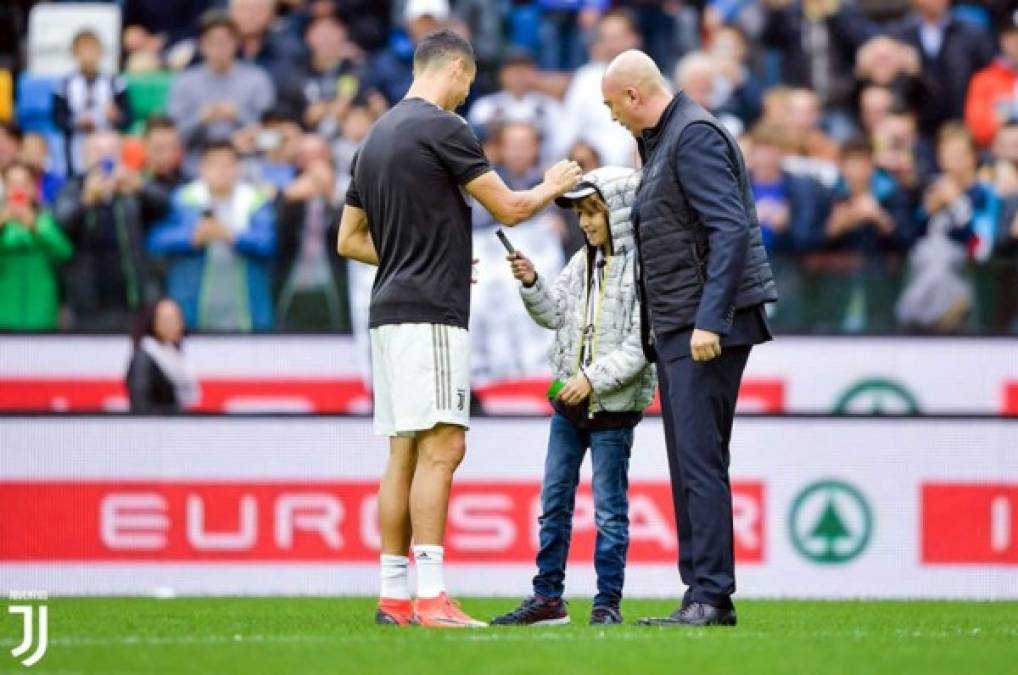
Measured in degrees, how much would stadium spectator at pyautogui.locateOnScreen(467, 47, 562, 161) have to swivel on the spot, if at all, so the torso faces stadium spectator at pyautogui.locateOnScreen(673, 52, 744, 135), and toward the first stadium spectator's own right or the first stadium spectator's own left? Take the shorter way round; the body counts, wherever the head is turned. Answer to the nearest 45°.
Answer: approximately 90° to the first stadium spectator's own left

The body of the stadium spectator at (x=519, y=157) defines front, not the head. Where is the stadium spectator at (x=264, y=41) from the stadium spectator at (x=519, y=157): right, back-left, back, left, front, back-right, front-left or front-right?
back-right

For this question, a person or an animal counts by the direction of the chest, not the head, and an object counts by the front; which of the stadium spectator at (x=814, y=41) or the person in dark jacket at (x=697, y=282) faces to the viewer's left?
the person in dark jacket

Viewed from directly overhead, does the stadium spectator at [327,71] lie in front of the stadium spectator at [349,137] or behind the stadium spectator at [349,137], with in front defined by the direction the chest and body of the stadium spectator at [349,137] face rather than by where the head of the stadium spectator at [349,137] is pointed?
behind

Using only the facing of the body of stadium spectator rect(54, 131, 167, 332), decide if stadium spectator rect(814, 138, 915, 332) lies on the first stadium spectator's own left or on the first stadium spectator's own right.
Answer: on the first stadium spectator's own left

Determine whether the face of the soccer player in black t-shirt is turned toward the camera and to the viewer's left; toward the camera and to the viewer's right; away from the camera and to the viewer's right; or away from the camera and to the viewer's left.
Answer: away from the camera and to the viewer's right

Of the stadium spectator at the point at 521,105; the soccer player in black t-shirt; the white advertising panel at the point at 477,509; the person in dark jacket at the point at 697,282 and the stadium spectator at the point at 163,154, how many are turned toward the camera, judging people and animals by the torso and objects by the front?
3

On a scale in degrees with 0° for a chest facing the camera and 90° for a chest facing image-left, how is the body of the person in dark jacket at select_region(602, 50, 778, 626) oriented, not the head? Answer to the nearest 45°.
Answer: approximately 90°

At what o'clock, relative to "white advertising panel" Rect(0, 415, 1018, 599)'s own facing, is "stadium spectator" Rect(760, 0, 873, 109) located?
The stadium spectator is roughly at 7 o'clock from the white advertising panel.

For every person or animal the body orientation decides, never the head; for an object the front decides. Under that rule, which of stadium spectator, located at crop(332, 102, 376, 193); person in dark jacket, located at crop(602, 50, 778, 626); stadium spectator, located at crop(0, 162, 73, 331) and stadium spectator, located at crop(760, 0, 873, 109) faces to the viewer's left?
the person in dark jacket

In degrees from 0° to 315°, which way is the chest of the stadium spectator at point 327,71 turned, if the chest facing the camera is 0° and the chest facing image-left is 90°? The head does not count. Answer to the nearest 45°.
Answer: approximately 0°

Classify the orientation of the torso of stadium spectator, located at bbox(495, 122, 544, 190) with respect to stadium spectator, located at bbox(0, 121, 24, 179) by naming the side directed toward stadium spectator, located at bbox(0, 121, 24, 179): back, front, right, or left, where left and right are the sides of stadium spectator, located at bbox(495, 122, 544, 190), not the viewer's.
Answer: right

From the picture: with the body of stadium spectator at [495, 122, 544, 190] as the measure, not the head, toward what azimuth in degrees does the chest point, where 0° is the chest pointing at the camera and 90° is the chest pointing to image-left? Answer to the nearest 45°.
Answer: approximately 0°
